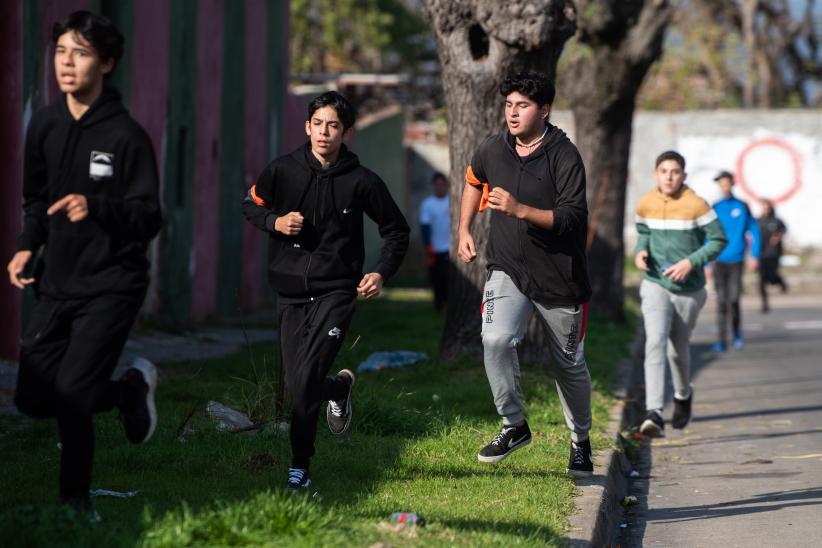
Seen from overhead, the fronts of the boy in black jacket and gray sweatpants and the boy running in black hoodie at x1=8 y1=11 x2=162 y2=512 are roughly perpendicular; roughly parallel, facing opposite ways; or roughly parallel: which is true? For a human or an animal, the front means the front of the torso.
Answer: roughly parallel

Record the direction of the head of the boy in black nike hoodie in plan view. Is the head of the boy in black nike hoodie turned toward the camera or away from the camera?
toward the camera

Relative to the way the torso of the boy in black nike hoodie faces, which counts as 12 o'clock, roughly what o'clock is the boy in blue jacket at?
The boy in blue jacket is roughly at 7 o'clock from the boy in black nike hoodie.

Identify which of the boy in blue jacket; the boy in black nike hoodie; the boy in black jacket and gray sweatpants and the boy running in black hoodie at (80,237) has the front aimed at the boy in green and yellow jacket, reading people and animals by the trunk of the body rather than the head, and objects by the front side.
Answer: the boy in blue jacket

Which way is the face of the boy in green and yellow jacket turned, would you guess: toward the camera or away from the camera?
toward the camera

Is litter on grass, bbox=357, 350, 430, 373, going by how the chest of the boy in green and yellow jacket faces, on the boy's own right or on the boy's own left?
on the boy's own right

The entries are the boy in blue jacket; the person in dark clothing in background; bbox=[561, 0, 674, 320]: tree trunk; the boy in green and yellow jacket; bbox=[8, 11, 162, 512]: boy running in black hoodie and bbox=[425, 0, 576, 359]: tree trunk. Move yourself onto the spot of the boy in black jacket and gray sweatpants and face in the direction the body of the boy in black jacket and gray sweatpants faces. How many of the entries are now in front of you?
1

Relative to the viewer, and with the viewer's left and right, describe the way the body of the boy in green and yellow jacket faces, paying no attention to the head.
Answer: facing the viewer

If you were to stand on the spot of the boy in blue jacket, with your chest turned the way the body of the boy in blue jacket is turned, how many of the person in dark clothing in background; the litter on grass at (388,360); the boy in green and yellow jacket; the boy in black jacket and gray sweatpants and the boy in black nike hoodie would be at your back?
1

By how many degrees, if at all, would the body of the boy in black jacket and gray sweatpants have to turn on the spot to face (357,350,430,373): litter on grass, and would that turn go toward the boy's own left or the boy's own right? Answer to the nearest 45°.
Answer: approximately 135° to the boy's own right

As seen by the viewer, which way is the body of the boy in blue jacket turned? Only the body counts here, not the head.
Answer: toward the camera

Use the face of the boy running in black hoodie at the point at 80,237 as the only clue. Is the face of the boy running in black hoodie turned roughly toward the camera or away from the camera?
toward the camera

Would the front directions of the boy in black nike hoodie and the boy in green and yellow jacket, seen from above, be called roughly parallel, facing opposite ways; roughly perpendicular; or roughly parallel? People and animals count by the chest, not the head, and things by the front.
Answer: roughly parallel
